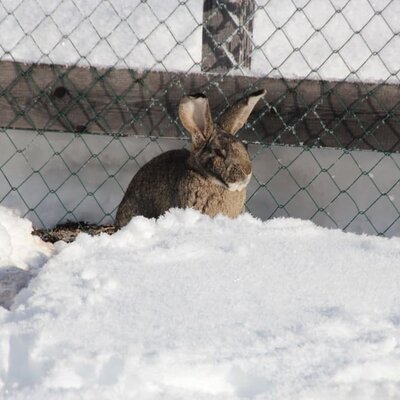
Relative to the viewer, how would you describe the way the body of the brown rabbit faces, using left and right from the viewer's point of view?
facing the viewer and to the right of the viewer
